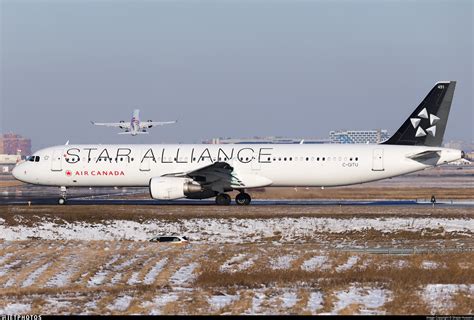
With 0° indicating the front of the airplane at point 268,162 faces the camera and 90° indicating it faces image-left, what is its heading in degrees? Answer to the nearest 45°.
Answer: approximately 90°
